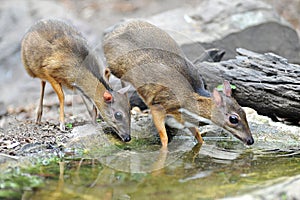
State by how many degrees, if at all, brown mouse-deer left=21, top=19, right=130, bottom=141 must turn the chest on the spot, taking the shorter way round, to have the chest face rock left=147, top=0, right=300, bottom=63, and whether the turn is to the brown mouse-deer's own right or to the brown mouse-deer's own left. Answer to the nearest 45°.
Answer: approximately 45° to the brown mouse-deer's own left

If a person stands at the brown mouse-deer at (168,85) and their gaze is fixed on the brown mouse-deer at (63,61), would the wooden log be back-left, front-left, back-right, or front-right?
back-right

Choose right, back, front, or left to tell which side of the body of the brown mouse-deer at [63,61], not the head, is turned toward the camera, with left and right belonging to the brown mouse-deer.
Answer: right
